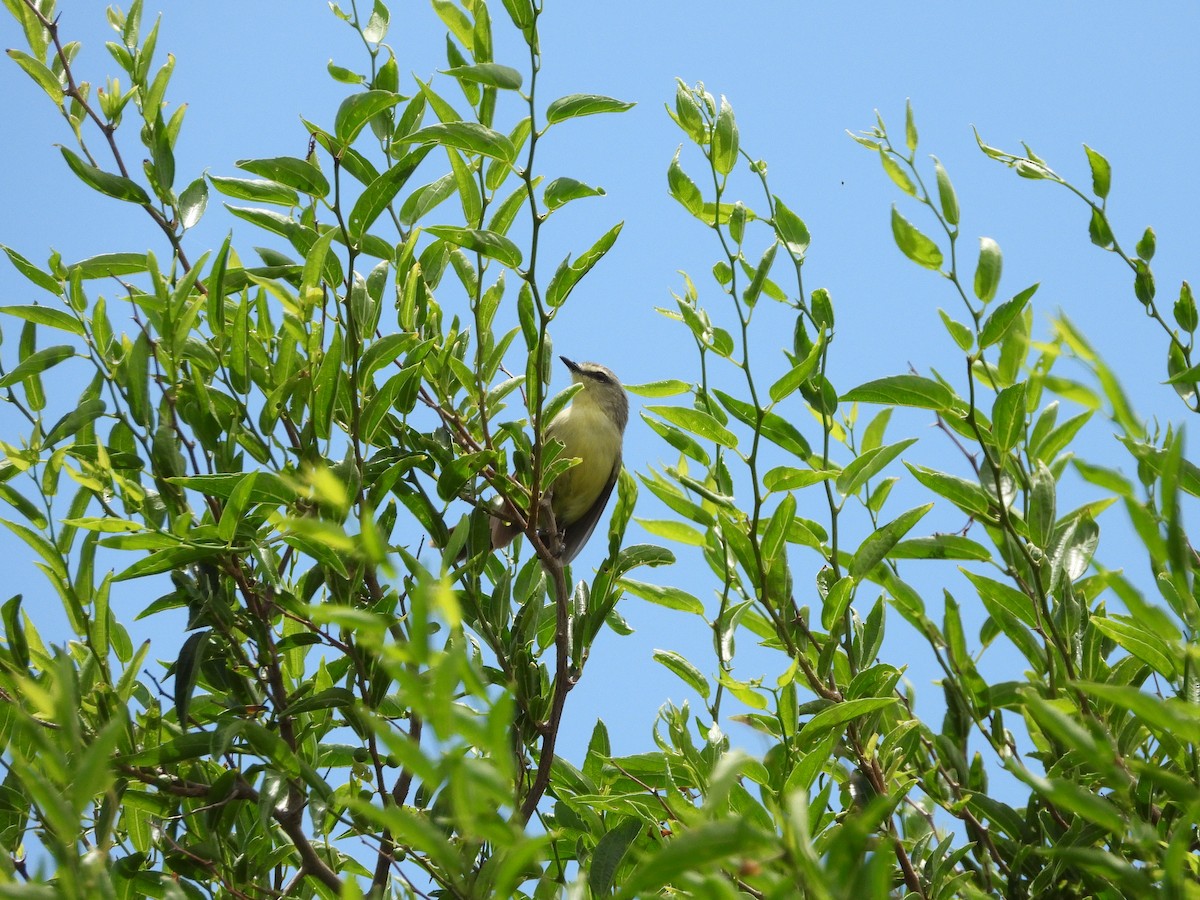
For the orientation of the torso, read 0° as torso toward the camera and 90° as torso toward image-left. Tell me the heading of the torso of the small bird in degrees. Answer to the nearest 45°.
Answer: approximately 45°
